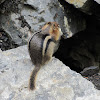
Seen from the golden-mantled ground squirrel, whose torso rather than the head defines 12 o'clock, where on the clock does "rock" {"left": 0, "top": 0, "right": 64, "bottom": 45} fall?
The rock is roughly at 10 o'clock from the golden-mantled ground squirrel.

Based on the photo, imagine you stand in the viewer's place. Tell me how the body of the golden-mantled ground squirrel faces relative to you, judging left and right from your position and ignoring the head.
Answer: facing away from the viewer and to the right of the viewer

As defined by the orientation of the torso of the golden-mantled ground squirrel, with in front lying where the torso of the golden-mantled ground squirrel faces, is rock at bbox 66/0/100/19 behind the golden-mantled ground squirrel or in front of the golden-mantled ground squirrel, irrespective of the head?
in front

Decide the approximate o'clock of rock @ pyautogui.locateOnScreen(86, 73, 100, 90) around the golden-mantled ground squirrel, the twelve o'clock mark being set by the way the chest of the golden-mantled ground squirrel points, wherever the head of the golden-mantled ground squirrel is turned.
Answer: The rock is roughly at 1 o'clock from the golden-mantled ground squirrel.

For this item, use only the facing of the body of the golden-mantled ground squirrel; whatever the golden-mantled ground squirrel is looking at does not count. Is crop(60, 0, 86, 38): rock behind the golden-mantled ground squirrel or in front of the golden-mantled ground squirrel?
in front
